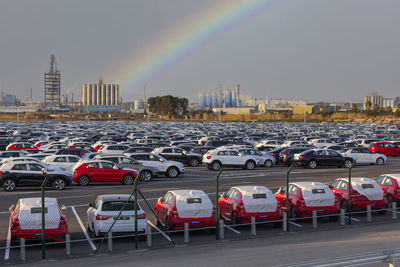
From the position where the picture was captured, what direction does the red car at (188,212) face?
facing away from the viewer and to the left of the viewer

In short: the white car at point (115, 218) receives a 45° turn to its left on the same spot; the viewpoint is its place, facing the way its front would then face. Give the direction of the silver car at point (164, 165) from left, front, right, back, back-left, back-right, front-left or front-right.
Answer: front-right

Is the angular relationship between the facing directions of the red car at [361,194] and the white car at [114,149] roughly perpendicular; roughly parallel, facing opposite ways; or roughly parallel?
roughly perpendicular

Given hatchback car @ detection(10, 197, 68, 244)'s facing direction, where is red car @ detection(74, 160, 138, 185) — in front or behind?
in front

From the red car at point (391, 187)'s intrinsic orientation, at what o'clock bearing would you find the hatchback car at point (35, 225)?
The hatchback car is roughly at 9 o'clock from the red car.

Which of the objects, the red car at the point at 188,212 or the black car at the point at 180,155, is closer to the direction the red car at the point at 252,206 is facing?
the black car

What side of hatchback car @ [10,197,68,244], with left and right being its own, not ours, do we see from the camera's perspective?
back
